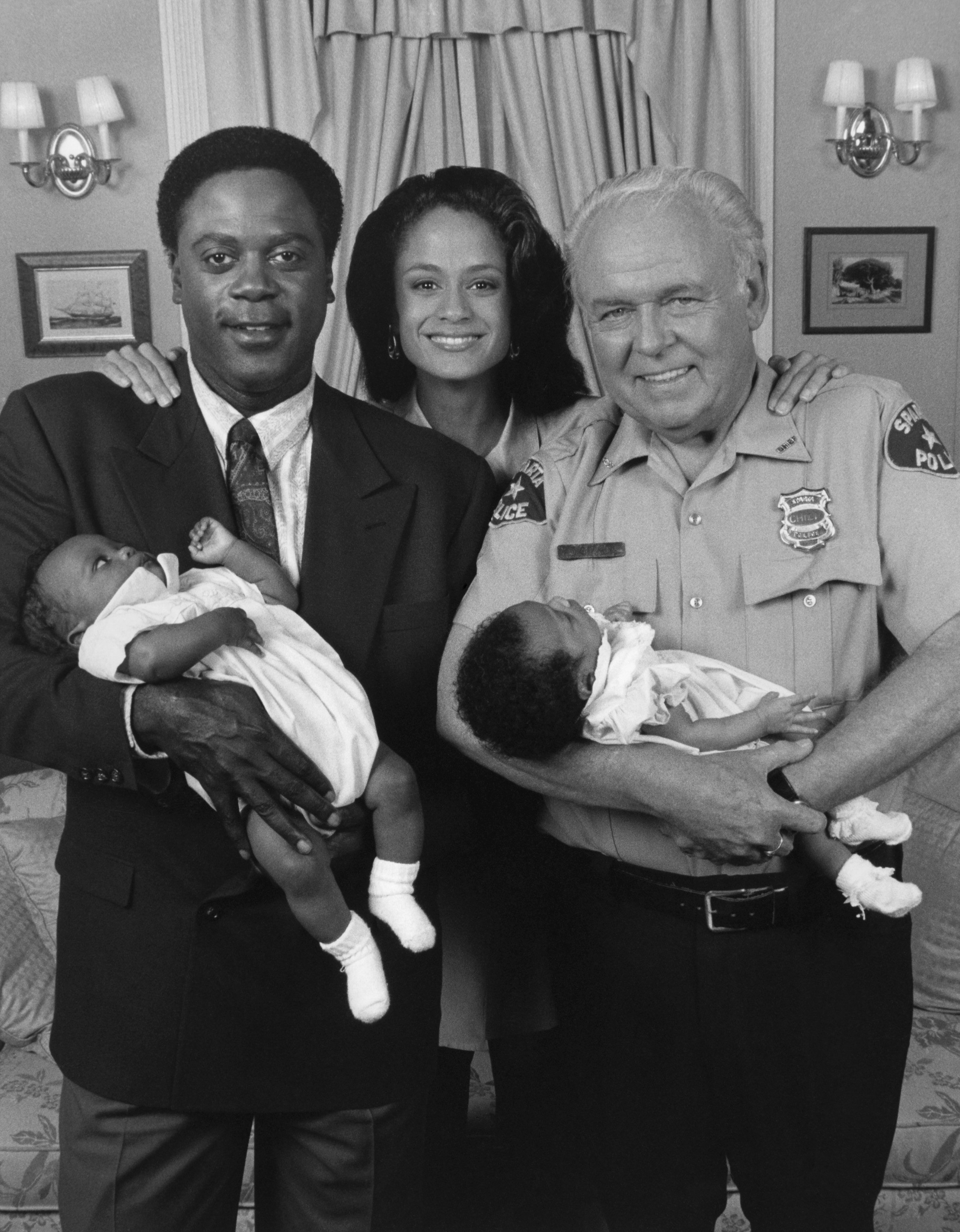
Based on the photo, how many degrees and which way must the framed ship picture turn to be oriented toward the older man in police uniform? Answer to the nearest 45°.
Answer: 0° — it already faces them

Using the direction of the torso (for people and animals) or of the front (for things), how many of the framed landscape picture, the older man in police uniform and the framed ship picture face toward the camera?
3

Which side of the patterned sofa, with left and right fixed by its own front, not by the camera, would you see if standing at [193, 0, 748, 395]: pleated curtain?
back

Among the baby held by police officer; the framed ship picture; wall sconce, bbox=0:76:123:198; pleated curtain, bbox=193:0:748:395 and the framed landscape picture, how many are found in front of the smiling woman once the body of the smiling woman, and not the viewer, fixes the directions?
1

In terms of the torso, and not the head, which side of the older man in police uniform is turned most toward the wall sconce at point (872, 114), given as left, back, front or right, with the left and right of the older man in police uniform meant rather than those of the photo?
back

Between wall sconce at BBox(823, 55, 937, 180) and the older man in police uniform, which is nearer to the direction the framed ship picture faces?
the older man in police uniform

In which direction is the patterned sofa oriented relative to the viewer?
toward the camera

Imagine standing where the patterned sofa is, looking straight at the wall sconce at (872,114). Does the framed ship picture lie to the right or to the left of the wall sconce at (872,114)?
left

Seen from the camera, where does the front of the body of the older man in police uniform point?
toward the camera

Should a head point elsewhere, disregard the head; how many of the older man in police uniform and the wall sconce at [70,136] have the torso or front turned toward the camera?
2

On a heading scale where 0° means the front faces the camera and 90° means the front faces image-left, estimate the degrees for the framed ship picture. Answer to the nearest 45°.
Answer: approximately 0°

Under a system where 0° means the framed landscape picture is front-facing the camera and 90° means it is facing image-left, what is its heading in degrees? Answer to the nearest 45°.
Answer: approximately 0°
